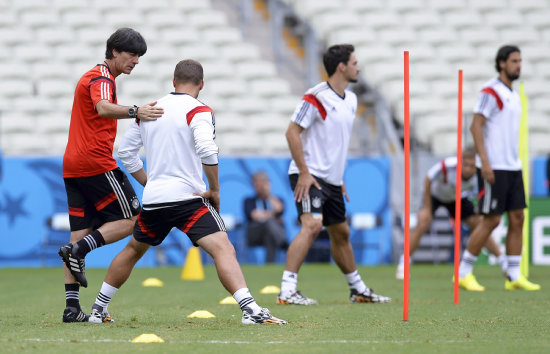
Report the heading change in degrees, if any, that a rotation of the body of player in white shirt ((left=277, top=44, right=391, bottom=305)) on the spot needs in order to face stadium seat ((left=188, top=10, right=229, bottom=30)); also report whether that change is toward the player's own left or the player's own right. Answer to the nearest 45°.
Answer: approximately 135° to the player's own left

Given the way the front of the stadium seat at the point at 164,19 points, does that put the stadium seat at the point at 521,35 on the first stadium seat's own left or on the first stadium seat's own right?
on the first stadium seat's own left

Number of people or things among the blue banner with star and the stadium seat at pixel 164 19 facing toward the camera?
2

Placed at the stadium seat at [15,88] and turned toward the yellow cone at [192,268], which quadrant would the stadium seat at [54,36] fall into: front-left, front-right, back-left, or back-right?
back-left

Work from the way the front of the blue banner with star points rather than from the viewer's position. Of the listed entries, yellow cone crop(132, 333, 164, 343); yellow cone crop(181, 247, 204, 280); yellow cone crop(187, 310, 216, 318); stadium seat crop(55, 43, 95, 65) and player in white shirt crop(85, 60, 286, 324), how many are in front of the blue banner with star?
4

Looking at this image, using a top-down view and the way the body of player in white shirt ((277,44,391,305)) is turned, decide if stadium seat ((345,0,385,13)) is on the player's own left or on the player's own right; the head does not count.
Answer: on the player's own left

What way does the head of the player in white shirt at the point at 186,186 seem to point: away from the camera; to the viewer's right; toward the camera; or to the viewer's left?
away from the camera

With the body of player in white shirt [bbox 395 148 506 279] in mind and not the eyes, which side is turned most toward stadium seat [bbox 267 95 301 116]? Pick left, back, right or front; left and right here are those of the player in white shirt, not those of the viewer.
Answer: back

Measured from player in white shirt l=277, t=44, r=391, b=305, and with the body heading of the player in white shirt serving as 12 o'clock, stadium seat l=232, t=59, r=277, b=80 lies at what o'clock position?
The stadium seat is roughly at 7 o'clock from the player in white shirt.

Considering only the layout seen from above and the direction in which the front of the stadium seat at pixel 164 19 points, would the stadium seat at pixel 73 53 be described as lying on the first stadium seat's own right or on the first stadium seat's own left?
on the first stadium seat's own right
